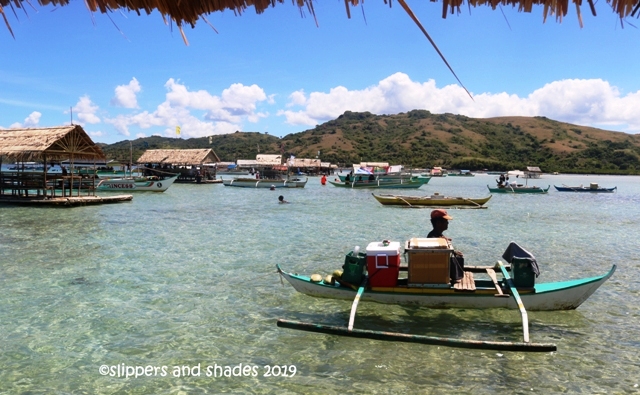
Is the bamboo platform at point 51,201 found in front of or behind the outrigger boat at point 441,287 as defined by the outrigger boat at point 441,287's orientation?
behind

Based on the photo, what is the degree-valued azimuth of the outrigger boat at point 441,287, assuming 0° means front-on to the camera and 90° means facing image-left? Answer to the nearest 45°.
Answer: approximately 270°

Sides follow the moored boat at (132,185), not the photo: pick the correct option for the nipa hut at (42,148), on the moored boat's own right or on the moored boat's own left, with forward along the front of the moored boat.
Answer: on the moored boat's own right

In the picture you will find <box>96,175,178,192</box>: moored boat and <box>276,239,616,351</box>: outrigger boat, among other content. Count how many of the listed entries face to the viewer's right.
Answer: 2

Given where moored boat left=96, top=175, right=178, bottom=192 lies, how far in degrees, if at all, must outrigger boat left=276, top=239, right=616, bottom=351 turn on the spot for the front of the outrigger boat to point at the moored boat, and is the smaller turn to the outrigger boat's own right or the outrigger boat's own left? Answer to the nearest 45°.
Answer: approximately 135° to the outrigger boat's own left

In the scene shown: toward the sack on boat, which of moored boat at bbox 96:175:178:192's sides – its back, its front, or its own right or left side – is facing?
right

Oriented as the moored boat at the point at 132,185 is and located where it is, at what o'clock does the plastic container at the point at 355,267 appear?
The plastic container is roughly at 3 o'clock from the moored boat.

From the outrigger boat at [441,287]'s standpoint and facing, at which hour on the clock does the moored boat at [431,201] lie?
The moored boat is roughly at 9 o'clock from the outrigger boat.

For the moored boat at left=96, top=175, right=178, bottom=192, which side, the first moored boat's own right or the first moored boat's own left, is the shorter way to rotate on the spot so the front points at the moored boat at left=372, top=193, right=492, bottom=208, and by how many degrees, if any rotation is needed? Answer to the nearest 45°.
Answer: approximately 45° to the first moored boat's own right

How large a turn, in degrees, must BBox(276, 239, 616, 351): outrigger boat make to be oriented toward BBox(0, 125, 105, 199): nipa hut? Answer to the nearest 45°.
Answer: approximately 135° to its left

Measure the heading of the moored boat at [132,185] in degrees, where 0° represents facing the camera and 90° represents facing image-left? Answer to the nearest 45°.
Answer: approximately 270°
